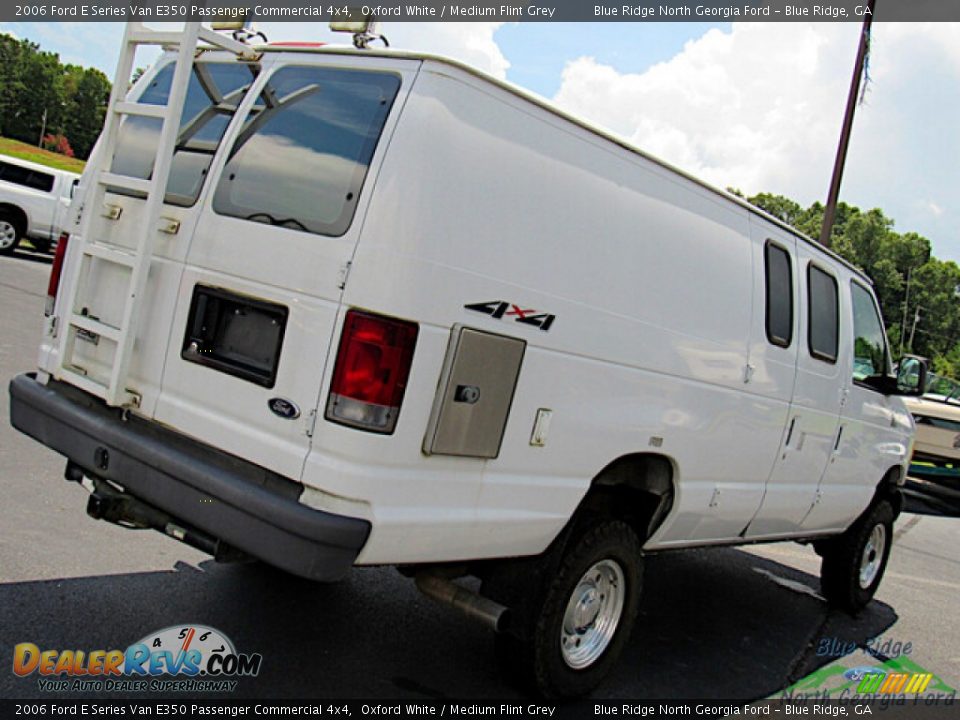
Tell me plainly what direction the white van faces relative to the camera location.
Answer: facing away from the viewer and to the right of the viewer

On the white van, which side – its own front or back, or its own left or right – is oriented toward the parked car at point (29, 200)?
left

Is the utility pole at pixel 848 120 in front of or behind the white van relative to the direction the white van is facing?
in front

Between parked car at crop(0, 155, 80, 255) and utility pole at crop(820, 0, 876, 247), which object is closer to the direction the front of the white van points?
the utility pole
